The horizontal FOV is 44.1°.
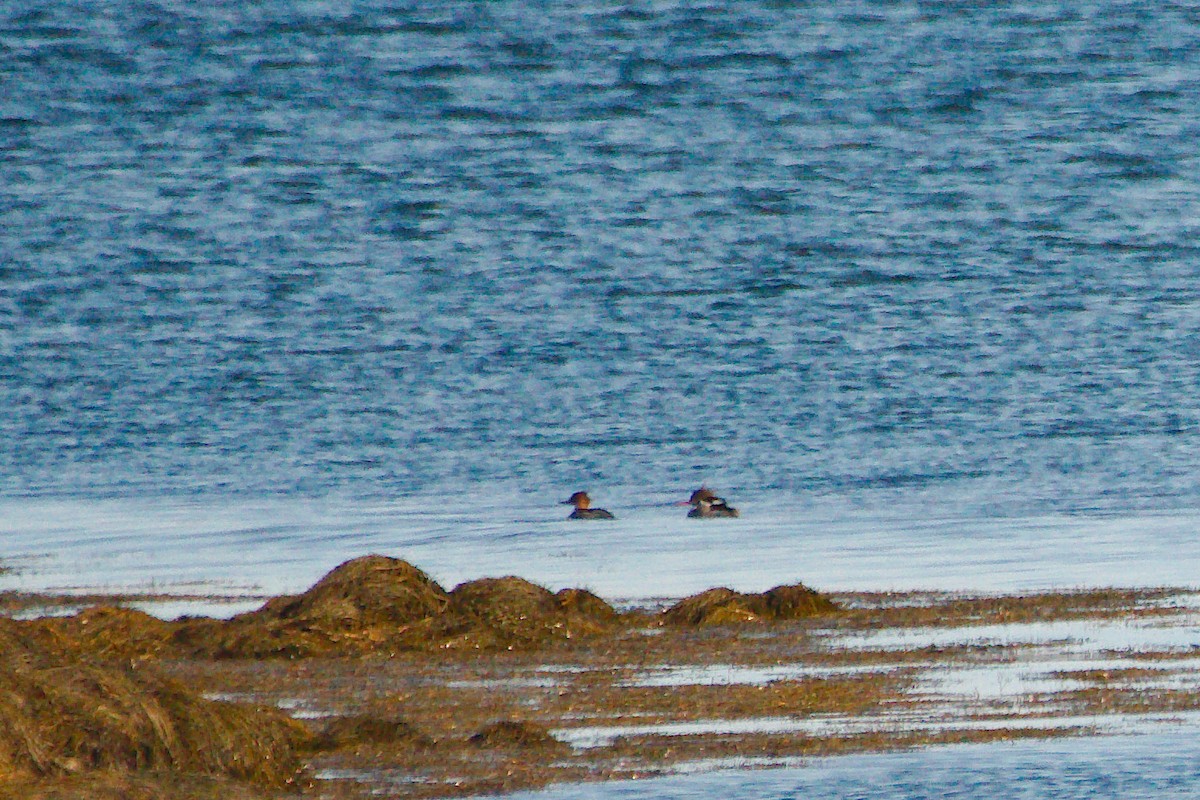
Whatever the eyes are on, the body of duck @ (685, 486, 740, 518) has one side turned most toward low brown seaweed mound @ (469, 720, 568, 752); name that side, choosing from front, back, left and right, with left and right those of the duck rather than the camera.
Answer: left

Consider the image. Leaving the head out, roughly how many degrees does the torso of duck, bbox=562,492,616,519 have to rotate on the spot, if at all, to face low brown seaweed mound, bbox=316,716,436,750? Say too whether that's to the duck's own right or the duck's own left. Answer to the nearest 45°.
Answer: approximately 90° to the duck's own left

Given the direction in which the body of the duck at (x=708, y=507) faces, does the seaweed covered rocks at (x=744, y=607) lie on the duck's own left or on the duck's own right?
on the duck's own left

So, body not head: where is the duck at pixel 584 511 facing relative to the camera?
to the viewer's left

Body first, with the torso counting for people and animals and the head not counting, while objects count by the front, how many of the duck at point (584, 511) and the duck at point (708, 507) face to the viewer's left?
2

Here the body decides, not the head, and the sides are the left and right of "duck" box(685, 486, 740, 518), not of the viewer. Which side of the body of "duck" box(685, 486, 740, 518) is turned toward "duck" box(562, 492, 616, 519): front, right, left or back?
front

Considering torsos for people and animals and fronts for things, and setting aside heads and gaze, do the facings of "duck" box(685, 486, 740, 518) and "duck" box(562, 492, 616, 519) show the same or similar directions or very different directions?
same or similar directions

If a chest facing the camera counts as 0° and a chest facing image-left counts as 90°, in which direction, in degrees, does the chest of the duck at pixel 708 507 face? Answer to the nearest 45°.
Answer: approximately 90°

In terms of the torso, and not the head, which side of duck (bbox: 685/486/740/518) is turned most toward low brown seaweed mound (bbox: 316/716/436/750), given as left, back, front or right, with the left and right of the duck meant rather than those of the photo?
left
